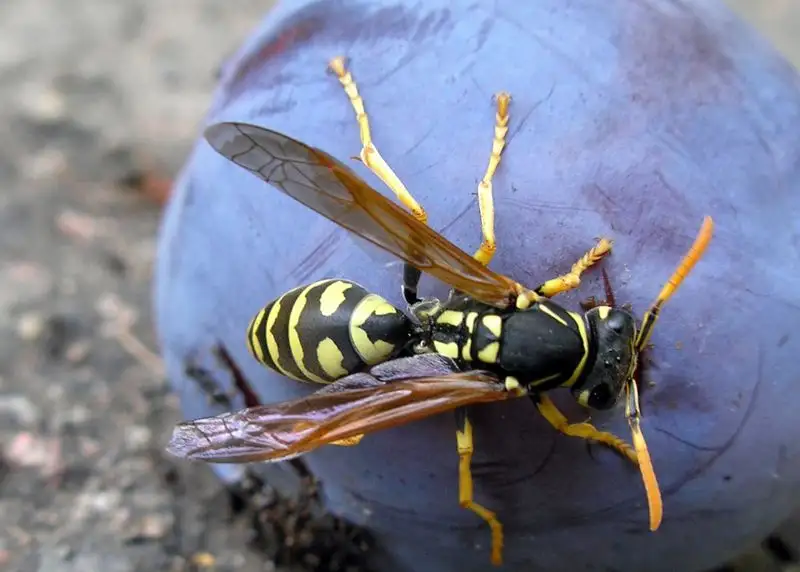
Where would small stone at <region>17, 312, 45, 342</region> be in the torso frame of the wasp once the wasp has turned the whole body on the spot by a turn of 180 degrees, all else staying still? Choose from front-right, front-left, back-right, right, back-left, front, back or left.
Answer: front-right

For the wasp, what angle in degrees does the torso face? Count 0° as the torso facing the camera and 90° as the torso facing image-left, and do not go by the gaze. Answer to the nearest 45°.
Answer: approximately 270°

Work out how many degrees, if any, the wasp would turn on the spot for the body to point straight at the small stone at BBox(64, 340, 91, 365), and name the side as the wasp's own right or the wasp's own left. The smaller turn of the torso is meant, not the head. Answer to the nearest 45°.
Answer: approximately 135° to the wasp's own left
